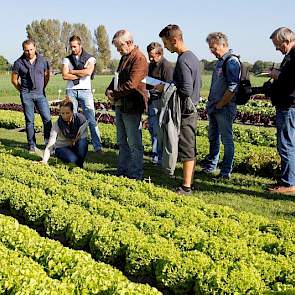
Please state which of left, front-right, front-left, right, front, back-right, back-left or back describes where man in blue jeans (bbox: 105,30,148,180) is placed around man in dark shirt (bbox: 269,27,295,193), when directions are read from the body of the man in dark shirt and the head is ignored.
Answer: front

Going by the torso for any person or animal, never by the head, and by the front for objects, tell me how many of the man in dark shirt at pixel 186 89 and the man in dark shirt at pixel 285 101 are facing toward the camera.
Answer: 0

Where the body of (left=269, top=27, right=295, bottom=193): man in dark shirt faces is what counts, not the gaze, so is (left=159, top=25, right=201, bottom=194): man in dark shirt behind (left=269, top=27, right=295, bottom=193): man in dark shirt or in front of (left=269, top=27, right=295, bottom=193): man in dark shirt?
in front

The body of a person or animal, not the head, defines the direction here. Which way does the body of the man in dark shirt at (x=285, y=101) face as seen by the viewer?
to the viewer's left

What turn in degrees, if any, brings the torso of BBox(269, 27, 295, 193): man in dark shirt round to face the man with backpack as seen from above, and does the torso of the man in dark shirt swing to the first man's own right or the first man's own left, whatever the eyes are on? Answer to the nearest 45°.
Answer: approximately 45° to the first man's own right

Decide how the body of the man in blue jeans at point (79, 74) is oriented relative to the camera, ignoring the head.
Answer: toward the camera

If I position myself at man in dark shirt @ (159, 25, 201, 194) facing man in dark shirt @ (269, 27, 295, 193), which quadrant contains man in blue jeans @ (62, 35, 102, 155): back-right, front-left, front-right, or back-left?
back-left

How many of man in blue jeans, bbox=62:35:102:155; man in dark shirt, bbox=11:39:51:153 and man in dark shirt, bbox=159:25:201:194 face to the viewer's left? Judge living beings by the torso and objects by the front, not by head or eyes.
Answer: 1

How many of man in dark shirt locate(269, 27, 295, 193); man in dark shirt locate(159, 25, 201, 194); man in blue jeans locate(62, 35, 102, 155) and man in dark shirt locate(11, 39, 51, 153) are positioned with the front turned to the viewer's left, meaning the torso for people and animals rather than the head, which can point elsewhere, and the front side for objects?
2

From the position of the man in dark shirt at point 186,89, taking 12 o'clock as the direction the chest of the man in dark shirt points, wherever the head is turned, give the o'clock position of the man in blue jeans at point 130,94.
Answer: The man in blue jeans is roughly at 1 o'clock from the man in dark shirt.

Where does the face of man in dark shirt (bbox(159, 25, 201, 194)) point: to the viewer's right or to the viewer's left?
to the viewer's left

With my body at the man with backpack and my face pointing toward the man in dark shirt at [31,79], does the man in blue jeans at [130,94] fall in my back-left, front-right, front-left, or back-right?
front-left

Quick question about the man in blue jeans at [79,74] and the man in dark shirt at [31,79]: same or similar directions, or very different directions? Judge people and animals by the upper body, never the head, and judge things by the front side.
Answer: same or similar directions

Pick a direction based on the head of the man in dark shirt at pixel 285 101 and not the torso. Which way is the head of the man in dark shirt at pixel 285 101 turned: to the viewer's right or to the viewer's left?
to the viewer's left

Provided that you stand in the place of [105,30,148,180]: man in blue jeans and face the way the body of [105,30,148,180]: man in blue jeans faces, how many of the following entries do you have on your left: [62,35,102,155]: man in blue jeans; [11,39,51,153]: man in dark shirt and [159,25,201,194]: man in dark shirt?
1

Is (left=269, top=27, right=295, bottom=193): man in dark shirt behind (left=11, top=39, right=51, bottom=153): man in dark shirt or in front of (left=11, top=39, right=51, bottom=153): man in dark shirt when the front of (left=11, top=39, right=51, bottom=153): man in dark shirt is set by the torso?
in front

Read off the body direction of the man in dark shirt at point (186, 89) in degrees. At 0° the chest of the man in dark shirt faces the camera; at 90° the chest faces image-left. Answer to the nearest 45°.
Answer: approximately 90°

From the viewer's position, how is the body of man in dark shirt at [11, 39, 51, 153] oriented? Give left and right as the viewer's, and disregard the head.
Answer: facing the viewer
